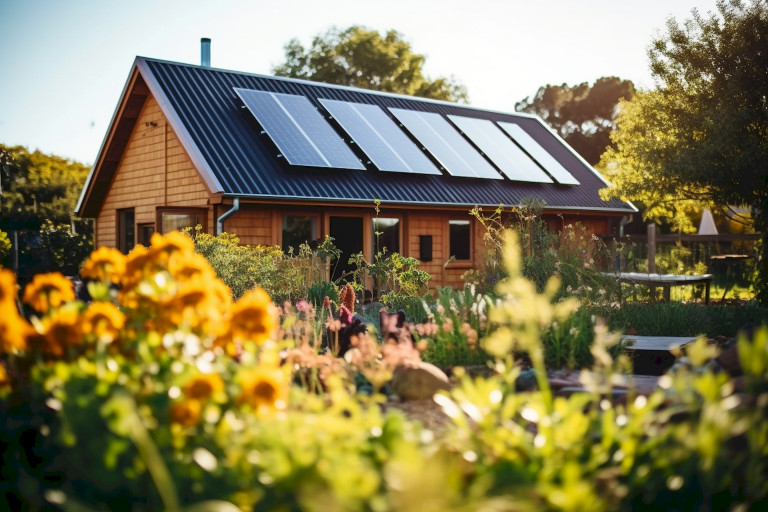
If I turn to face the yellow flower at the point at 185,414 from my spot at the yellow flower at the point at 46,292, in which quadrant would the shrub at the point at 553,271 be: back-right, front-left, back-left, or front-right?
back-left

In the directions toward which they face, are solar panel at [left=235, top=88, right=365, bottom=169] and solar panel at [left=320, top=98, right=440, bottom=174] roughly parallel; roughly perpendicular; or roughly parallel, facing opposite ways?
roughly parallel

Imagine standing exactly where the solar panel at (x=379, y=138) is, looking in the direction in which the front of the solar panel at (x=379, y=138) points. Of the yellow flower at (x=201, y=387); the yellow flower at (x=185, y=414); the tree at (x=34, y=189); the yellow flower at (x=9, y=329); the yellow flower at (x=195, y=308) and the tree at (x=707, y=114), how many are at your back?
1

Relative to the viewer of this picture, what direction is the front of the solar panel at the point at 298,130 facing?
facing the viewer and to the right of the viewer

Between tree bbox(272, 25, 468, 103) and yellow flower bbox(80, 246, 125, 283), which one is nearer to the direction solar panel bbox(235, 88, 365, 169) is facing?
the yellow flower

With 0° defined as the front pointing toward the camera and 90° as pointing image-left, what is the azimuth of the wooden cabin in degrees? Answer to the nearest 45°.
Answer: approximately 315°

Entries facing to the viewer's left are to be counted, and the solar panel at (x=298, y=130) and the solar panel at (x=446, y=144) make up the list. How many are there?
0

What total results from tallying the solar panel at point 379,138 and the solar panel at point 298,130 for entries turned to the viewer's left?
0

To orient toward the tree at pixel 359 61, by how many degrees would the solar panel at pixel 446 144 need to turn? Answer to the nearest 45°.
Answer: approximately 135° to its left

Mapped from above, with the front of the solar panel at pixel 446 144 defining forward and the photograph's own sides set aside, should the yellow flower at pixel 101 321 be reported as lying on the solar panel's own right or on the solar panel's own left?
on the solar panel's own right

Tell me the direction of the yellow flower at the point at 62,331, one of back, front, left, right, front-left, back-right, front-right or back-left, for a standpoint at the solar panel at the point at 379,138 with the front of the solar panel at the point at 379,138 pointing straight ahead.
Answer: front-right

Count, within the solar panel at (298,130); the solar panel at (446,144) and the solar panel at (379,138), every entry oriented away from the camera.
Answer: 0

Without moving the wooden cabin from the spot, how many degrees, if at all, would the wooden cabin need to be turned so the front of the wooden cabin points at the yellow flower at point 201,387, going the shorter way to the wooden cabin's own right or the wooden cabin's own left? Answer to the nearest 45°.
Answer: approximately 45° to the wooden cabin's own right

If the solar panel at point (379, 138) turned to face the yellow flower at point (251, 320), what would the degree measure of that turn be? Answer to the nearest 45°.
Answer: approximately 45° to its right

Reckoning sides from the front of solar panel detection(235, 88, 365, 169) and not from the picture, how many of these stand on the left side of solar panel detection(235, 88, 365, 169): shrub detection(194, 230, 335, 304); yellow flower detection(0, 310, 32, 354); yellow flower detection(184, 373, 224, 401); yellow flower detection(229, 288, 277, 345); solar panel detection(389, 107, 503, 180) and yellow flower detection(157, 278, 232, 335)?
1

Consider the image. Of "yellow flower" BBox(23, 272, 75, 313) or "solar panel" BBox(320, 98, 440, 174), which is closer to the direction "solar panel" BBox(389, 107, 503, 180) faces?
the yellow flower
